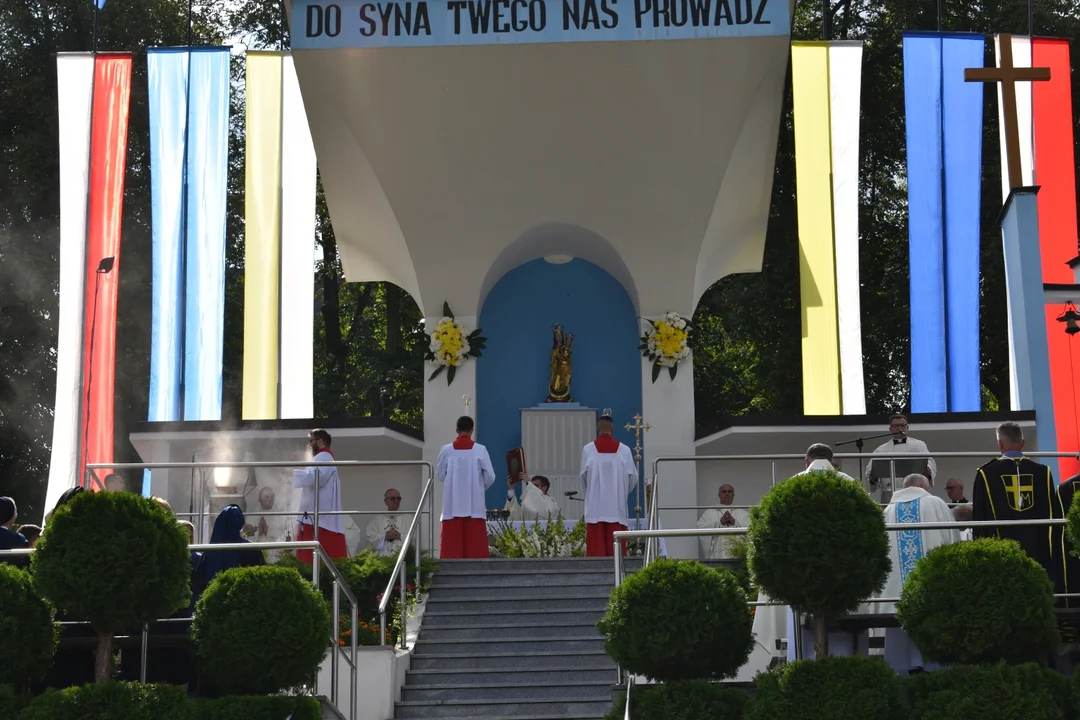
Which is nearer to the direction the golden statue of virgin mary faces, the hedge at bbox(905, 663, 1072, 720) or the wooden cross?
the hedge

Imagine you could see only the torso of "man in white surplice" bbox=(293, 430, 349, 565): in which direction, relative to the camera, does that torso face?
to the viewer's left

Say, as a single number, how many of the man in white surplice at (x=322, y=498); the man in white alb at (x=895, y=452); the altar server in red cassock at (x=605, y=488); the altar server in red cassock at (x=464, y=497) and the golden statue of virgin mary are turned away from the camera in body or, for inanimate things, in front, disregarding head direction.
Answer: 2

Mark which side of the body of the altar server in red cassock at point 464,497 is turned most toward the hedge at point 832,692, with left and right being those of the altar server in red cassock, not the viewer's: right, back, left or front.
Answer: back

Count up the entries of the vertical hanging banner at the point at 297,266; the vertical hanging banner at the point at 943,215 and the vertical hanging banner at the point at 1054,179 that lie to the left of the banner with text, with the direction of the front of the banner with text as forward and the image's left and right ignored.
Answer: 2

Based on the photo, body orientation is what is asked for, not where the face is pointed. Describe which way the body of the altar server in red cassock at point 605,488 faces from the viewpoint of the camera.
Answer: away from the camera

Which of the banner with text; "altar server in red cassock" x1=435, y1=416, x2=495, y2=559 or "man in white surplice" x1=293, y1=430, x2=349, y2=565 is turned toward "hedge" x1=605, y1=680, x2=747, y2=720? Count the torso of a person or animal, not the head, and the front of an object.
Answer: the banner with text

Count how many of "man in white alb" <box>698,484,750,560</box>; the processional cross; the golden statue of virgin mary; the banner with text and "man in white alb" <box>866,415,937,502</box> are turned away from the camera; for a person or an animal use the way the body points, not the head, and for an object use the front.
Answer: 0

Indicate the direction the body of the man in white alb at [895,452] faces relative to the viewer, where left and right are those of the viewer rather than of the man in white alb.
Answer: facing the viewer

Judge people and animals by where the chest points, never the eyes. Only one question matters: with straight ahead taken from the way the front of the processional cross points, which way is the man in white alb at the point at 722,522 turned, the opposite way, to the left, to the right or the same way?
the same way

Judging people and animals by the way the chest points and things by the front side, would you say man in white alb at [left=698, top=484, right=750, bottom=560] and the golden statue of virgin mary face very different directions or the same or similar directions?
same or similar directions

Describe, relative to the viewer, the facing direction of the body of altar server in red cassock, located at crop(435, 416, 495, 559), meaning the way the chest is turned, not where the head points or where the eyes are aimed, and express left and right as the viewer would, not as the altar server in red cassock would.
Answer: facing away from the viewer

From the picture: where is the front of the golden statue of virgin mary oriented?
toward the camera

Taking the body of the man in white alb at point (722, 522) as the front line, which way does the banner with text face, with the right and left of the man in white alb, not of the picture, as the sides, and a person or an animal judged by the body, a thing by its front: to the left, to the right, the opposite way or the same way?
the same way

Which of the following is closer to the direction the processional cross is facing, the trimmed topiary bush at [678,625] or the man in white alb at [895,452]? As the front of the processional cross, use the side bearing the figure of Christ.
the trimmed topiary bush

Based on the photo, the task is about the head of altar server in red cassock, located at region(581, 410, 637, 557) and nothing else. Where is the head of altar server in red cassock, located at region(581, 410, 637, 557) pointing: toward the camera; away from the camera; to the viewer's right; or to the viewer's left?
away from the camera
